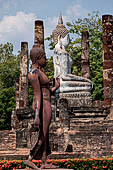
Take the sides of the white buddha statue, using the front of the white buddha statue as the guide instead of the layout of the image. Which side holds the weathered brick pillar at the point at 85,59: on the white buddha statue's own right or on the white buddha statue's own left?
on the white buddha statue's own left

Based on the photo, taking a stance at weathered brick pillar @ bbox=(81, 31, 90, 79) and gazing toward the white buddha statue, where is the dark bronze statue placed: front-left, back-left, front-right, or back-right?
front-left

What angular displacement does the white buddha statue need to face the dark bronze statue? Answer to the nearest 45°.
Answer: approximately 90° to its right
